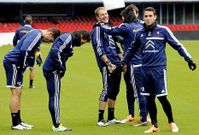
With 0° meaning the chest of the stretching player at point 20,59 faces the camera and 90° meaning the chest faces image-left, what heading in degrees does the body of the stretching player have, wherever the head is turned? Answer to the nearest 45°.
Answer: approximately 270°

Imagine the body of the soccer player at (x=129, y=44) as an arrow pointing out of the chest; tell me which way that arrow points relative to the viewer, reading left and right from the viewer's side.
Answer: facing away from the viewer and to the left of the viewer

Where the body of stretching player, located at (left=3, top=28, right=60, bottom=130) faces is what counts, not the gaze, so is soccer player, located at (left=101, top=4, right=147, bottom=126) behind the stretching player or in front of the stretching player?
in front

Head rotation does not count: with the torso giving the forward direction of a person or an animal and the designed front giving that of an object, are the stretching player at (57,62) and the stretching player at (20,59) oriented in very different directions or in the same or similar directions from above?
same or similar directions

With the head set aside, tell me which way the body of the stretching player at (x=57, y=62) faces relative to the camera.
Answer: to the viewer's right

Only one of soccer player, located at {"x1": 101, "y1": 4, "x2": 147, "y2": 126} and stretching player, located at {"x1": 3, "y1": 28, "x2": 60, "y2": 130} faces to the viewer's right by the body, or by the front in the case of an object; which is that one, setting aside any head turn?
the stretching player

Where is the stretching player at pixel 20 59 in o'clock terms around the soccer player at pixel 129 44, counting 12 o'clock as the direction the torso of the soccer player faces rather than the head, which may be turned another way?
The stretching player is roughly at 10 o'clock from the soccer player.

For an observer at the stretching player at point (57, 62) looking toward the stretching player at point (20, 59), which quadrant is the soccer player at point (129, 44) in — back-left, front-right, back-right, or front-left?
back-right

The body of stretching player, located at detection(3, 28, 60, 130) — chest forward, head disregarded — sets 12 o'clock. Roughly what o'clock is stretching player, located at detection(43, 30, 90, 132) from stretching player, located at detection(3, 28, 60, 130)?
stretching player, located at detection(43, 30, 90, 132) is roughly at 1 o'clock from stretching player, located at detection(3, 28, 60, 130).
